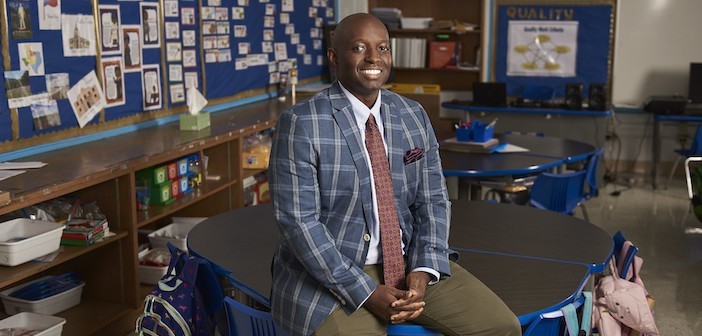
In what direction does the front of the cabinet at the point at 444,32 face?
toward the camera

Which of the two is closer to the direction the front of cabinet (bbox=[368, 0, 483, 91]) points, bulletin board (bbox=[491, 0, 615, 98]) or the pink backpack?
the pink backpack

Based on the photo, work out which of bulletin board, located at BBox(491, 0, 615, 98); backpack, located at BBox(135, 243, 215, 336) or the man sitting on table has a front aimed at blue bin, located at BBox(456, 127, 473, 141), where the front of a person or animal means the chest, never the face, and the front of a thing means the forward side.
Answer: the bulletin board

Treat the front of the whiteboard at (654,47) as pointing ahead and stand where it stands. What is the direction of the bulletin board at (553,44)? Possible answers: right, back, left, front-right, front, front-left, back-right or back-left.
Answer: right

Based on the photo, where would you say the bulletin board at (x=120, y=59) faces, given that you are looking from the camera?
facing the viewer and to the right of the viewer

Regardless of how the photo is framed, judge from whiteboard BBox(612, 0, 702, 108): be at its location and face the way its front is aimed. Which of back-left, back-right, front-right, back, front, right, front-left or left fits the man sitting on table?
front

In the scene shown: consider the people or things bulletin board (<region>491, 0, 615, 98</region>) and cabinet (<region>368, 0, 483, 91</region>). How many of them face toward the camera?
2

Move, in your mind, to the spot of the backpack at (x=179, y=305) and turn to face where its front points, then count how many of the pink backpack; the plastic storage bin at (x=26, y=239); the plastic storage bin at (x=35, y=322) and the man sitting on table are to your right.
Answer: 2

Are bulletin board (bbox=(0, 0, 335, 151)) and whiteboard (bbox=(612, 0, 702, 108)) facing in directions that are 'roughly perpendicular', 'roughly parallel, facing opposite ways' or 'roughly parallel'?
roughly perpendicular

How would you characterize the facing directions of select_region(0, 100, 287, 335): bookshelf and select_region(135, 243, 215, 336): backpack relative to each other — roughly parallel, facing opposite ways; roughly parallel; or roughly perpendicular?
roughly perpendicular

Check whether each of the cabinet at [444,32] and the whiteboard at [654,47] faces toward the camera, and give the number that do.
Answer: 2

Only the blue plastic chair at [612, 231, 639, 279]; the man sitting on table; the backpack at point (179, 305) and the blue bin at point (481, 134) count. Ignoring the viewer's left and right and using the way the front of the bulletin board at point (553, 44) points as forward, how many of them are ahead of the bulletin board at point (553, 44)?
4

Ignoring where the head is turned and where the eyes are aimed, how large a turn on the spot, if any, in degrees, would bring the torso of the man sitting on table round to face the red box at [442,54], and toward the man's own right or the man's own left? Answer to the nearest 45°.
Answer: approximately 135° to the man's own left

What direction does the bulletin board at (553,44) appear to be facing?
toward the camera

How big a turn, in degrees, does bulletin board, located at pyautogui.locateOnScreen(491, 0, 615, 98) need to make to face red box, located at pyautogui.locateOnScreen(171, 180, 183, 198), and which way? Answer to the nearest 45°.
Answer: approximately 45° to its right
